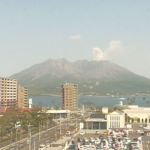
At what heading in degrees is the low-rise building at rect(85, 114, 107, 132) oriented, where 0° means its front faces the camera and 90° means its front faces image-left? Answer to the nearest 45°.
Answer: approximately 0°

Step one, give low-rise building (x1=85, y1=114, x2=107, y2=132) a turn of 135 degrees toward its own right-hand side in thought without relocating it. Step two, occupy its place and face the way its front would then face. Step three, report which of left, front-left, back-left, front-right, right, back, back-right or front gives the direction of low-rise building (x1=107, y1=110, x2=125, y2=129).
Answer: right
